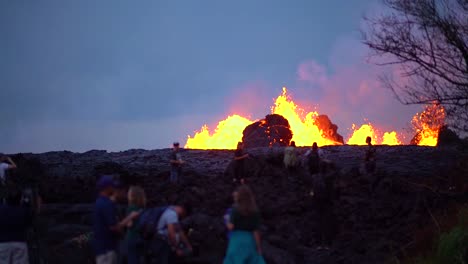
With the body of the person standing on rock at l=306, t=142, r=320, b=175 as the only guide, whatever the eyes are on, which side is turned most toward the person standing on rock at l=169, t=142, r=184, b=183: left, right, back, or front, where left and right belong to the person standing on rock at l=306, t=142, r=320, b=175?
left

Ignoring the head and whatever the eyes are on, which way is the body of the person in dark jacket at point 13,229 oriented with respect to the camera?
away from the camera

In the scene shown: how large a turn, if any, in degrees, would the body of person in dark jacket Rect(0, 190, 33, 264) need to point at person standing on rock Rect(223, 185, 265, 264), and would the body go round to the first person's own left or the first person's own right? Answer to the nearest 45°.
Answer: approximately 135° to the first person's own right

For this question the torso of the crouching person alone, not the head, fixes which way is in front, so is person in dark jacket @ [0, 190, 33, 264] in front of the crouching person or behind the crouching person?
behind

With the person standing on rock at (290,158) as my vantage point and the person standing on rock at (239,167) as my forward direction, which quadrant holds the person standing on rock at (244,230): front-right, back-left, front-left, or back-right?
front-left

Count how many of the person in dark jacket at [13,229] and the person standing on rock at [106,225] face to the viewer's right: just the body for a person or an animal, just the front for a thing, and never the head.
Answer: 1

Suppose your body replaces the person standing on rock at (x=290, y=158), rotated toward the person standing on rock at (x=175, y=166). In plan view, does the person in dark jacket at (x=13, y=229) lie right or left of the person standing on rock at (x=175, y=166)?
left

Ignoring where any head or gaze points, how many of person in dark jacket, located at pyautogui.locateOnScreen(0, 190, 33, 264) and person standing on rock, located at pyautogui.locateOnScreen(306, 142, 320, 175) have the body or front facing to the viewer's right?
0
